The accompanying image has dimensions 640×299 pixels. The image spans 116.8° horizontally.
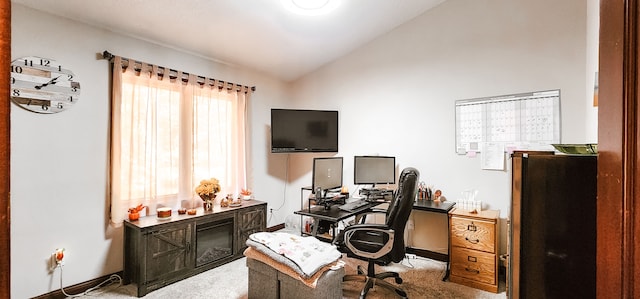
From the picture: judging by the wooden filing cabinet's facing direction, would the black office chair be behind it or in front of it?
in front

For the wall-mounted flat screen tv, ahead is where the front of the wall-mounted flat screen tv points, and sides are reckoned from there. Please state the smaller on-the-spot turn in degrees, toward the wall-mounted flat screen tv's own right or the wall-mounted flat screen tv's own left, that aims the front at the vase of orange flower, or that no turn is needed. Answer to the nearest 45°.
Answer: approximately 45° to the wall-mounted flat screen tv's own right

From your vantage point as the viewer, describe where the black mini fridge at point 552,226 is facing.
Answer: facing to the left of the viewer

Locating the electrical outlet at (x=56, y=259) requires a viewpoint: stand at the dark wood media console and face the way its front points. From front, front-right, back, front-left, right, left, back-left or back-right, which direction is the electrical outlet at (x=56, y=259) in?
back-right

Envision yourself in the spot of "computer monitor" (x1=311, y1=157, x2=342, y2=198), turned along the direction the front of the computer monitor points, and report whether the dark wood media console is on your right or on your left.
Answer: on your right

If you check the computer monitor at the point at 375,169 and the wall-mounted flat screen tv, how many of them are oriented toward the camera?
2

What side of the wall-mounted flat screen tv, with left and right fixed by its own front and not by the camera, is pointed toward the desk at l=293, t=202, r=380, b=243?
front
